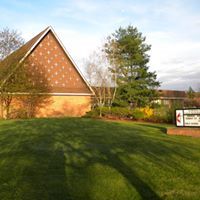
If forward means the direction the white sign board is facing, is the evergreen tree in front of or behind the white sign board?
behind

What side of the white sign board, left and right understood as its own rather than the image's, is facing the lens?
front

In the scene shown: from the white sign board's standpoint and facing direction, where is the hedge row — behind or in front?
behind
